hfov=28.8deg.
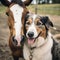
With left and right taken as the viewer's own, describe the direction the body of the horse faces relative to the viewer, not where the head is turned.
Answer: facing the viewer

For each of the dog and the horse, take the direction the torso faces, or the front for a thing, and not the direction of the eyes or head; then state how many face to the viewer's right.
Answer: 0

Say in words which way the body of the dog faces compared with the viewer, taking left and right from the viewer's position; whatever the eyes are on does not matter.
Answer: facing the viewer and to the left of the viewer

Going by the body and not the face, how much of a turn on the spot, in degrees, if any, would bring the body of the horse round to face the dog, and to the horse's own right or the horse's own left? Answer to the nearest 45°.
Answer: approximately 45° to the horse's own left

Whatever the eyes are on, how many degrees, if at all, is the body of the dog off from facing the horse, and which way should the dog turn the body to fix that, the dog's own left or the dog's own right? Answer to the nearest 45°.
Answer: approximately 90° to the dog's own right
